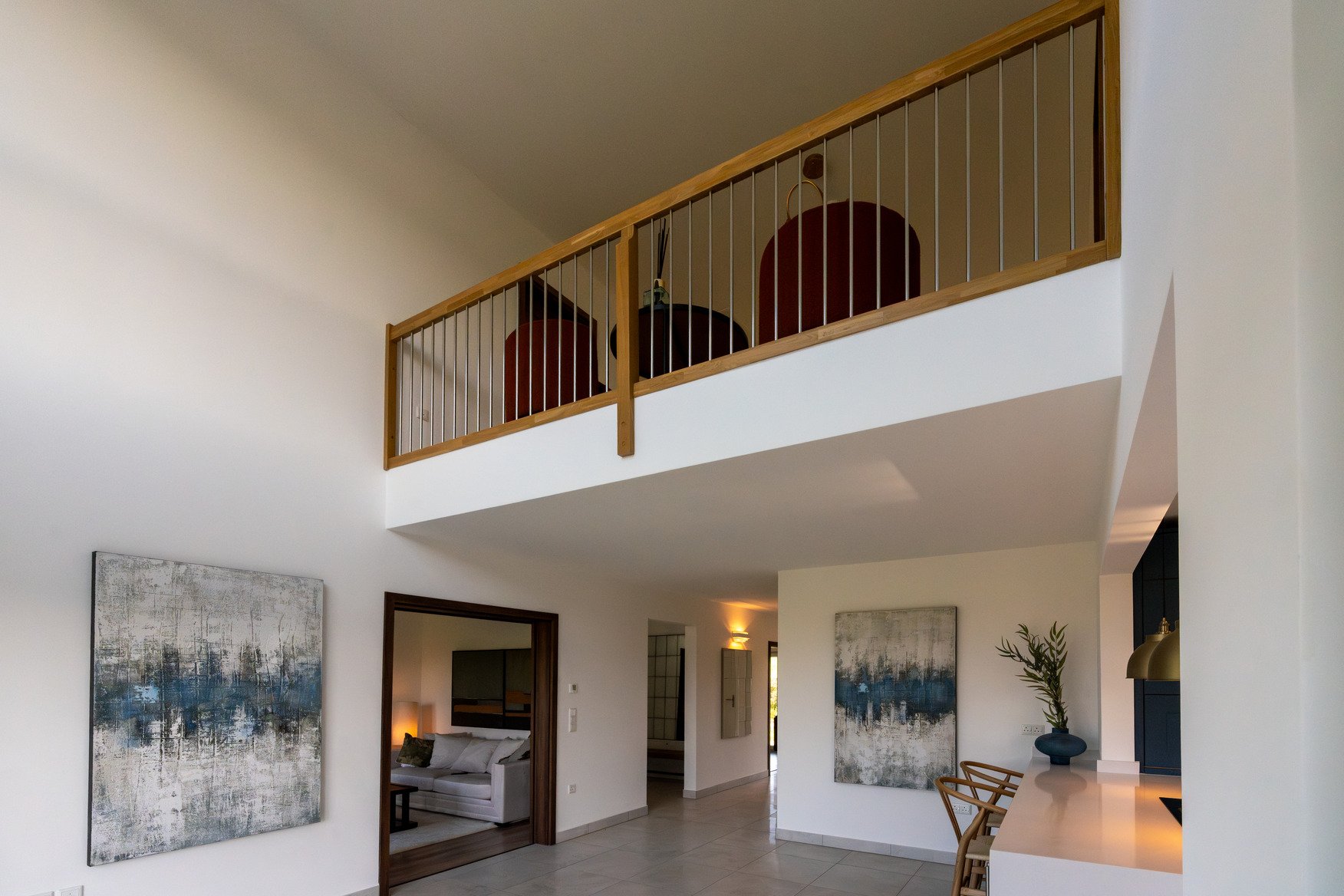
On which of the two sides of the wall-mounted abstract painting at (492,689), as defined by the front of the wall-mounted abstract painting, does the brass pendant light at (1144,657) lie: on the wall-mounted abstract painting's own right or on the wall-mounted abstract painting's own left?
on the wall-mounted abstract painting's own left

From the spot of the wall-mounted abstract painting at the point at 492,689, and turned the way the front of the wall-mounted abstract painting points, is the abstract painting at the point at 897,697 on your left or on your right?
on your left

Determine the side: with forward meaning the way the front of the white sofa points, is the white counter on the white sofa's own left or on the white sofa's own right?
on the white sofa's own left

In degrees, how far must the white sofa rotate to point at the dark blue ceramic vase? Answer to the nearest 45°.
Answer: approximately 90° to its left

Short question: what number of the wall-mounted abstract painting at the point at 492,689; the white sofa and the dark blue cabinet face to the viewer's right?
0

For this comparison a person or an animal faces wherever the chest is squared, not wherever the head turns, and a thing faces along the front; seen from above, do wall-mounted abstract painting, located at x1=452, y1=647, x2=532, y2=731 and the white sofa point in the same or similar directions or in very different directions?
same or similar directions

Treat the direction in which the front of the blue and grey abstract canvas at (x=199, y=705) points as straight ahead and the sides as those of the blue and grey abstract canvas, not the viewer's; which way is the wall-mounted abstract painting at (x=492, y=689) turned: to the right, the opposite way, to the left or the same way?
to the right

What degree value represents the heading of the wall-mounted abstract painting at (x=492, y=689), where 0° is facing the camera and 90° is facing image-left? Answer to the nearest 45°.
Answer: approximately 45°

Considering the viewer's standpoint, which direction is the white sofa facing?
facing the viewer and to the left of the viewer

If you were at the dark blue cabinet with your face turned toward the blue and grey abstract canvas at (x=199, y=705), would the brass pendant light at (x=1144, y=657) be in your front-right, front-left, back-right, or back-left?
front-left

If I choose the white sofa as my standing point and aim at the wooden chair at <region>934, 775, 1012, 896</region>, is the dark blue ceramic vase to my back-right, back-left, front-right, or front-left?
front-left

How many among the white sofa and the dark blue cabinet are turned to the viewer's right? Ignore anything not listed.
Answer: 0

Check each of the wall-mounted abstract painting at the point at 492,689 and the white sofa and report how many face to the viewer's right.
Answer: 0
